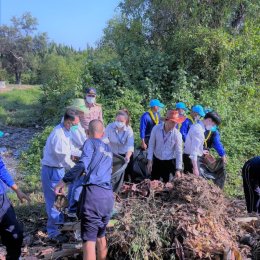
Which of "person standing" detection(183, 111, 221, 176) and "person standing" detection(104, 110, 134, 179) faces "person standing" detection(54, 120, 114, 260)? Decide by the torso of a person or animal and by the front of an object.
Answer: "person standing" detection(104, 110, 134, 179)

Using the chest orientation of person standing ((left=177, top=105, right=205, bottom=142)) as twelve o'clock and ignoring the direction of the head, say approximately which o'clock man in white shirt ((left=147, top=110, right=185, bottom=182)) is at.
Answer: The man in white shirt is roughly at 2 o'clock from the person standing.

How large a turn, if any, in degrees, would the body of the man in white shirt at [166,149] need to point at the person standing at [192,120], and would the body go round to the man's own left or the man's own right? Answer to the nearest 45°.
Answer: approximately 90° to the man's own left

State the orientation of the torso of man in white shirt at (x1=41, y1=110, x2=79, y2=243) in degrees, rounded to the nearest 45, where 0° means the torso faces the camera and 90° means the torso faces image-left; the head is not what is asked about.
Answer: approximately 270°

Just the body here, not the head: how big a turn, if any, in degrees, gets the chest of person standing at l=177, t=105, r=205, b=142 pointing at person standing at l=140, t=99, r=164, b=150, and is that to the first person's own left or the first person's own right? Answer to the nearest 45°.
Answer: approximately 135° to the first person's own right

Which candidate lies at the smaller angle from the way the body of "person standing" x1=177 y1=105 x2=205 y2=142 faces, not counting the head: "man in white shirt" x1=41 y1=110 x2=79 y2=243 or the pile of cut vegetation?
the pile of cut vegetation
